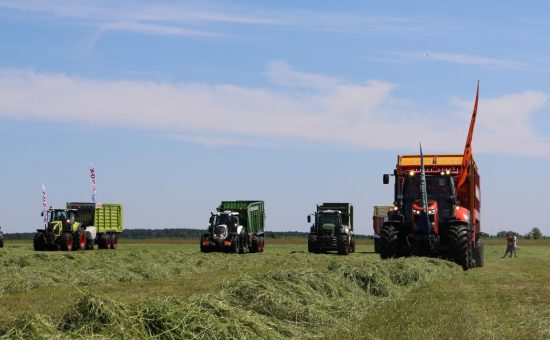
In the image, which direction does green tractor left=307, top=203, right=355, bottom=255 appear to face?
toward the camera

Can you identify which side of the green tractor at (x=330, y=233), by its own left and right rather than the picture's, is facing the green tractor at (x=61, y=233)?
right

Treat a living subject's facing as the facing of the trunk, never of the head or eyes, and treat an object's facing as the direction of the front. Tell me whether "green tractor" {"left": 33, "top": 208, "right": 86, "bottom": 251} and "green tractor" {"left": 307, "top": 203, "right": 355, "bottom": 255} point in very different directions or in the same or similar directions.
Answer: same or similar directions

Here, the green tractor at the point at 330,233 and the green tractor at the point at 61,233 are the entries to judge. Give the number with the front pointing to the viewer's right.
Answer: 0

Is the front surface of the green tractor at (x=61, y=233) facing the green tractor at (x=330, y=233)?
no
